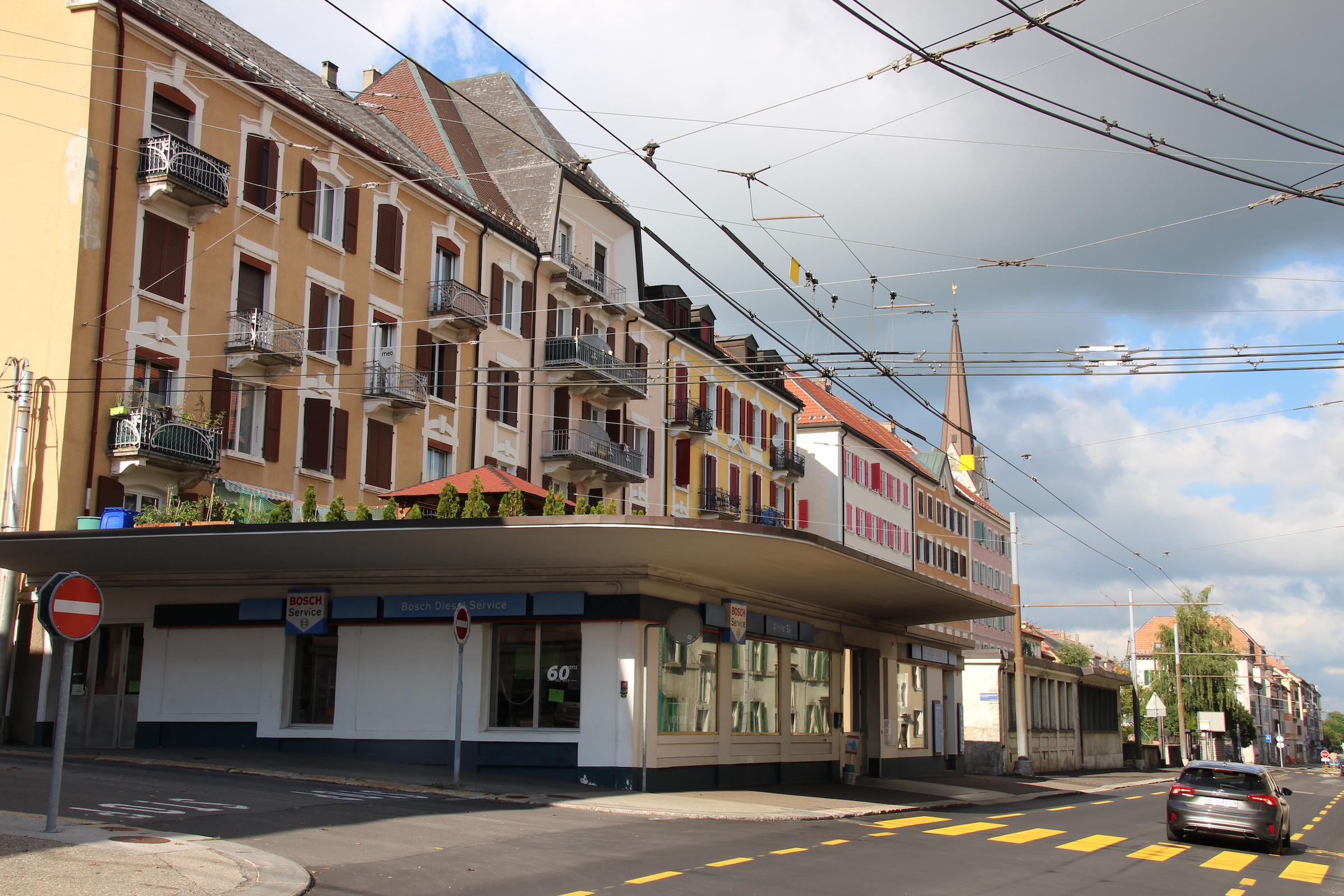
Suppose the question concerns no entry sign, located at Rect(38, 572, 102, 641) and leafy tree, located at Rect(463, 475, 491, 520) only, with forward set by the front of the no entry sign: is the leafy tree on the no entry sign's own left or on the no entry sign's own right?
on the no entry sign's own left

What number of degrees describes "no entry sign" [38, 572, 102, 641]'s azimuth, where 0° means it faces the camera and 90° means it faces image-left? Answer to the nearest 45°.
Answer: approximately 315°

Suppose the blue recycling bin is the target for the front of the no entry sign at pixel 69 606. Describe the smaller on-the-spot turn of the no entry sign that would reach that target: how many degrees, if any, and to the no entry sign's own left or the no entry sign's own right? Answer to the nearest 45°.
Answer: approximately 135° to the no entry sign's own left

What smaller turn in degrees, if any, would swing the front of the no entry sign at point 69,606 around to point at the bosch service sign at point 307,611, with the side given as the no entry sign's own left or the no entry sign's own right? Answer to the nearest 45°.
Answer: approximately 135° to the no entry sign's own left

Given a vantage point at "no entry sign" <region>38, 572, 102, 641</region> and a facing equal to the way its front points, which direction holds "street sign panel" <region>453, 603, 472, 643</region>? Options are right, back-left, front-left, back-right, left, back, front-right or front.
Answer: left

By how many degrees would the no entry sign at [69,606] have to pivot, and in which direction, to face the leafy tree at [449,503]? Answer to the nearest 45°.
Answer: approximately 90° to its left

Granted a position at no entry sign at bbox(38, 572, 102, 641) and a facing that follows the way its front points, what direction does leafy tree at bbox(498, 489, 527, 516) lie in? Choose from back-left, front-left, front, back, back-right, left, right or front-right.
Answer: left

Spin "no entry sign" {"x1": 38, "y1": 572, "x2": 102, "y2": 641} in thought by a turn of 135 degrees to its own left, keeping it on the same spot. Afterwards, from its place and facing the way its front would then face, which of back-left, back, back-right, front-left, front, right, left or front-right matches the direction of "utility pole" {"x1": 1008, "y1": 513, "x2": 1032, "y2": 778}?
front-right

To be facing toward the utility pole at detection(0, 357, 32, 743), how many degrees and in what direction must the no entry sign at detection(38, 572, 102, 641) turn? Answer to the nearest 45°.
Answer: approximately 135° to its left
